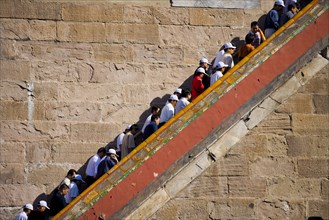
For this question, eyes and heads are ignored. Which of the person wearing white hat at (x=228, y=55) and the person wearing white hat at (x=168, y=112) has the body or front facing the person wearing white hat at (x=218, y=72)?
the person wearing white hat at (x=168, y=112)

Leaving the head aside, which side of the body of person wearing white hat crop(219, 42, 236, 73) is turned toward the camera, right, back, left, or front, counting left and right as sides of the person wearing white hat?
right

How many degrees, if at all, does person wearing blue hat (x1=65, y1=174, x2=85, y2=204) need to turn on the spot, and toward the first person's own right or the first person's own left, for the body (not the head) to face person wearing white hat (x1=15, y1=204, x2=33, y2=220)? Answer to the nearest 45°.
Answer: approximately 180°

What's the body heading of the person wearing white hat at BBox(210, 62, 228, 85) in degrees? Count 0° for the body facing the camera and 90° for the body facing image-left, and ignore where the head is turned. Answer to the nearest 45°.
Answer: approximately 270°

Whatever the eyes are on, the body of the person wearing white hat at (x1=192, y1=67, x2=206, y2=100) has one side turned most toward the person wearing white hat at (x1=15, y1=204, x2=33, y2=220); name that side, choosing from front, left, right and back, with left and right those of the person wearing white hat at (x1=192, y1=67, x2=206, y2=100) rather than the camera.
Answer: back

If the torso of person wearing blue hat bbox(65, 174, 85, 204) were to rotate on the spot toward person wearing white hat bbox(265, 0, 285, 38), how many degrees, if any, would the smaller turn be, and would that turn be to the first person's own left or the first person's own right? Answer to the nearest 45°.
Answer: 0° — they already face them

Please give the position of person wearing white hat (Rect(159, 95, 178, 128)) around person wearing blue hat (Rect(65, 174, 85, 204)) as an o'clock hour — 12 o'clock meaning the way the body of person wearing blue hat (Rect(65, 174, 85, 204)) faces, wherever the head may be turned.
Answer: person wearing white hat (Rect(159, 95, 178, 128)) is roughly at 1 o'clock from person wearing blue hat (Rect(65, 174, 85, 204)).

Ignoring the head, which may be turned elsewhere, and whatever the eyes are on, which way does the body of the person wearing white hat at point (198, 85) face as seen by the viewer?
to the viewer's right

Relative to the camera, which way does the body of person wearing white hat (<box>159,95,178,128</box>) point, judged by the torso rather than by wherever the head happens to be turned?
to the viewer's right

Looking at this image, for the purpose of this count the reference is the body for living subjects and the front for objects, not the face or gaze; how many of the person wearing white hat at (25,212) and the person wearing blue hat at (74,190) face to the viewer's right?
2

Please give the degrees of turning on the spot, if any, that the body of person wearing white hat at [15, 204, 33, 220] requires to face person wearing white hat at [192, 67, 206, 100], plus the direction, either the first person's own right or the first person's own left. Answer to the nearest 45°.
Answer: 0° — they already face them

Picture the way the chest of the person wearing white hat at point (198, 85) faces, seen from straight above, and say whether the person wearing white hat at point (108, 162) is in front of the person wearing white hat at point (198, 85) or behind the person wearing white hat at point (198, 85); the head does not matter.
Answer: behind
